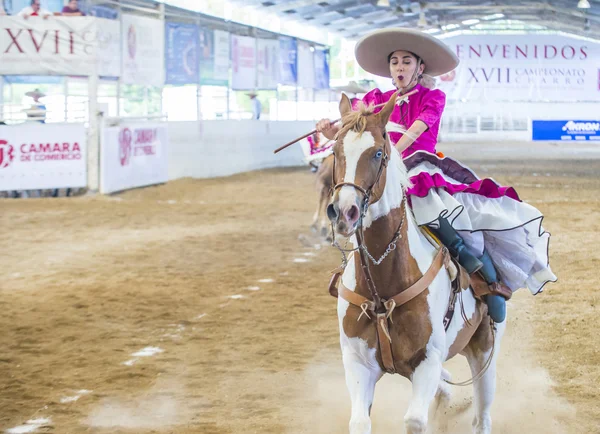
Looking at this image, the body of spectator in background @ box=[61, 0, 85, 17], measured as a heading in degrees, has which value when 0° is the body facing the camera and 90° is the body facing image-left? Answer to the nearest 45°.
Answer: approximately 0°

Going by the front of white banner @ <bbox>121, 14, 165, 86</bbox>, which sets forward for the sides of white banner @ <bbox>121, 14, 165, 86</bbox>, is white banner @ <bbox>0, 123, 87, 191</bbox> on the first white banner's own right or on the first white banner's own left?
on the first white banner's own right

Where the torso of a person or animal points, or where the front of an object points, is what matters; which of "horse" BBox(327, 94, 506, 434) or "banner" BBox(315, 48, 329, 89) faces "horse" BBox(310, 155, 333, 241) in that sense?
the banner

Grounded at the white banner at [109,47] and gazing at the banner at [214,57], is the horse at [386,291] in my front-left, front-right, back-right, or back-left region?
back-right

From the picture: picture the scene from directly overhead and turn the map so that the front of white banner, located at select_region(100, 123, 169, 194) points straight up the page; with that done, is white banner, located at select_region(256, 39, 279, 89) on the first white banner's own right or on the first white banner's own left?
on the first white banner's own left

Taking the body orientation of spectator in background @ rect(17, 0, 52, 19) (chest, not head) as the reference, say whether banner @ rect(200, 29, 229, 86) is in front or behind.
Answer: behind
